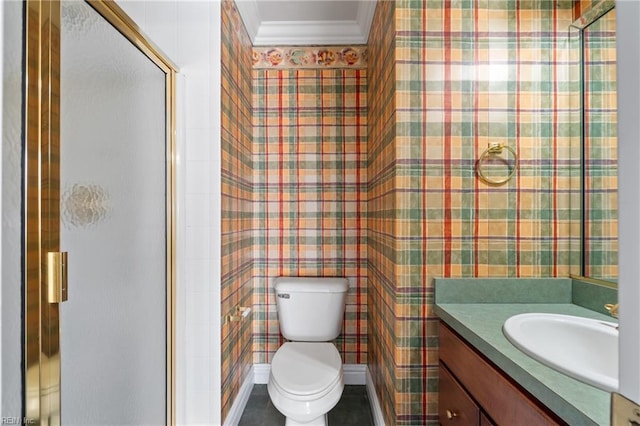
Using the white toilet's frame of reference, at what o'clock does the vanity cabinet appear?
The vanity cabinet is roughly at 11 o'clock from the white toilet.

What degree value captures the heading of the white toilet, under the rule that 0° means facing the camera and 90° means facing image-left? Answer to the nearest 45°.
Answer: approximately 0°

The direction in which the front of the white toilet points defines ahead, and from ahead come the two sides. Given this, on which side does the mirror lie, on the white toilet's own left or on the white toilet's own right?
on the white toilet's own left

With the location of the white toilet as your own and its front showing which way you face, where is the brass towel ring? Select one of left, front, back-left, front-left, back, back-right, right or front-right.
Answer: front-left

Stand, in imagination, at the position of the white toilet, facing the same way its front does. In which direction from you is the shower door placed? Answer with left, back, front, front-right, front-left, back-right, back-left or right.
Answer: front-right
